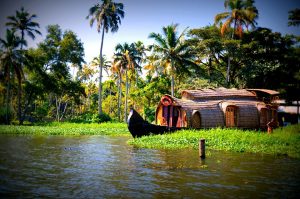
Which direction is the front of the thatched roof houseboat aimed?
to the viewer's left

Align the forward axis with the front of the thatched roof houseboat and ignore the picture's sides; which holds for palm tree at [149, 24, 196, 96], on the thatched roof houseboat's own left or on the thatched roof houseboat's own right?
on the thatched roof houseboat's own right

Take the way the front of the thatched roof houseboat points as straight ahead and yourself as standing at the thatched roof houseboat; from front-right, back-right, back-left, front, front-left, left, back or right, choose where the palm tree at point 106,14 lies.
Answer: front-right

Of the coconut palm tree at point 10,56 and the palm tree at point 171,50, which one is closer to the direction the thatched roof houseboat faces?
the coconut palm tree

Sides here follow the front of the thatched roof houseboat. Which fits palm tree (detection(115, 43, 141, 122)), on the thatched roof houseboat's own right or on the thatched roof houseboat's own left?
on the thatched roof houseboat's own right

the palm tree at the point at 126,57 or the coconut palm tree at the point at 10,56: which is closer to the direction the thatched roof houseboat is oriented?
the coconut palm tree

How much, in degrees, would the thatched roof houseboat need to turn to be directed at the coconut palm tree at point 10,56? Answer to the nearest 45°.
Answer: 0° — it already faces it
